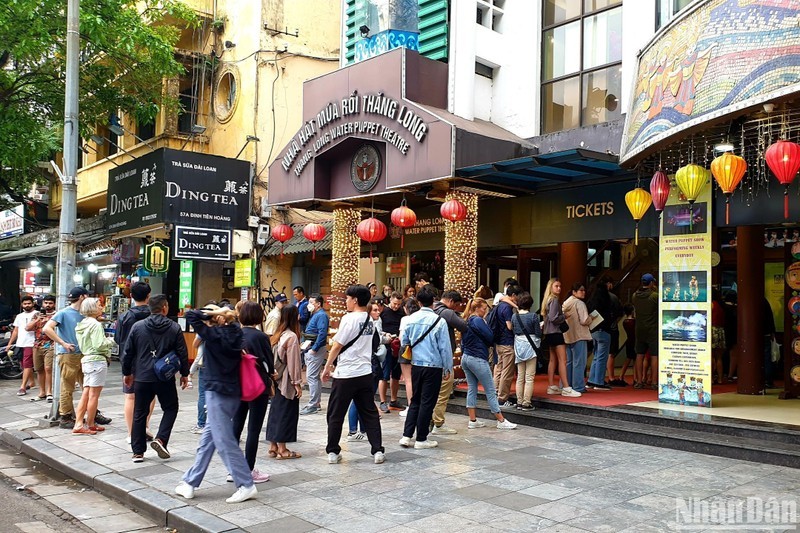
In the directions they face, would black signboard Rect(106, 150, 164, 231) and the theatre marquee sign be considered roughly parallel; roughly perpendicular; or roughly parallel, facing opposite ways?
roughly parallel

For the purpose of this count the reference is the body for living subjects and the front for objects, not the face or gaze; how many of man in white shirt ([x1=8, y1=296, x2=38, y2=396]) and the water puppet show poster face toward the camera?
2

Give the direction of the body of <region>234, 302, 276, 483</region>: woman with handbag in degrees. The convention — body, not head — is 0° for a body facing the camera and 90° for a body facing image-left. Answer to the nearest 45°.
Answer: approximately 225°

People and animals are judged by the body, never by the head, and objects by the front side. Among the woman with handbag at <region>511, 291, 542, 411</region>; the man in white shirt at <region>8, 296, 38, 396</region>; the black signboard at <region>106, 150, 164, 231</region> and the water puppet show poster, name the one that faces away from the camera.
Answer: the woman with handbag

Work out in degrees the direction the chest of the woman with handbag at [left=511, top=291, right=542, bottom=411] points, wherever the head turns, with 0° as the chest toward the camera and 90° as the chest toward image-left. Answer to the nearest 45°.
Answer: approximately 180°

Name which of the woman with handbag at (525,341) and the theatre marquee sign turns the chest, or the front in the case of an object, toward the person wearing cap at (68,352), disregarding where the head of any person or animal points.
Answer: the theatre marquee sign

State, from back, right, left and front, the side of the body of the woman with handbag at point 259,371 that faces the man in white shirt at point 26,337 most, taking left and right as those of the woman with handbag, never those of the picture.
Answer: left

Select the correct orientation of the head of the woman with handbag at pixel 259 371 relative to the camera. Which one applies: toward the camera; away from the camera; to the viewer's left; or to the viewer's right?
away from the camera

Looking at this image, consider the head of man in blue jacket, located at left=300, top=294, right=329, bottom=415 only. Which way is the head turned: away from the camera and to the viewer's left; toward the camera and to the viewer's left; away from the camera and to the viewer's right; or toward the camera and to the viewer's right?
toward the camera and to the viewer's left

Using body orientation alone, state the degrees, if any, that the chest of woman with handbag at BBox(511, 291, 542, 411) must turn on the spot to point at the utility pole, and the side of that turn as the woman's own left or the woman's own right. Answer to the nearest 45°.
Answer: approximately 90° to the woman's own left

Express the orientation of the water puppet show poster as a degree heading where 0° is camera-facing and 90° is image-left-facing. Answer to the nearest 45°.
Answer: approximately 0°

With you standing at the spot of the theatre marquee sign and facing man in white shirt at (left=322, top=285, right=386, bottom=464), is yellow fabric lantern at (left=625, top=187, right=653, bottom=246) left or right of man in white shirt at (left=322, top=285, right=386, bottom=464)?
left

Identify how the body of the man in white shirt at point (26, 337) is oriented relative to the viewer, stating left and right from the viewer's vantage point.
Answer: facing the viewer

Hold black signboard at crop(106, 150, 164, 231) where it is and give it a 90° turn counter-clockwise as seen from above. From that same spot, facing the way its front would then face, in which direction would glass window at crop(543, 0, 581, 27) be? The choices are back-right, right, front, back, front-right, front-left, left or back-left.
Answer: front
